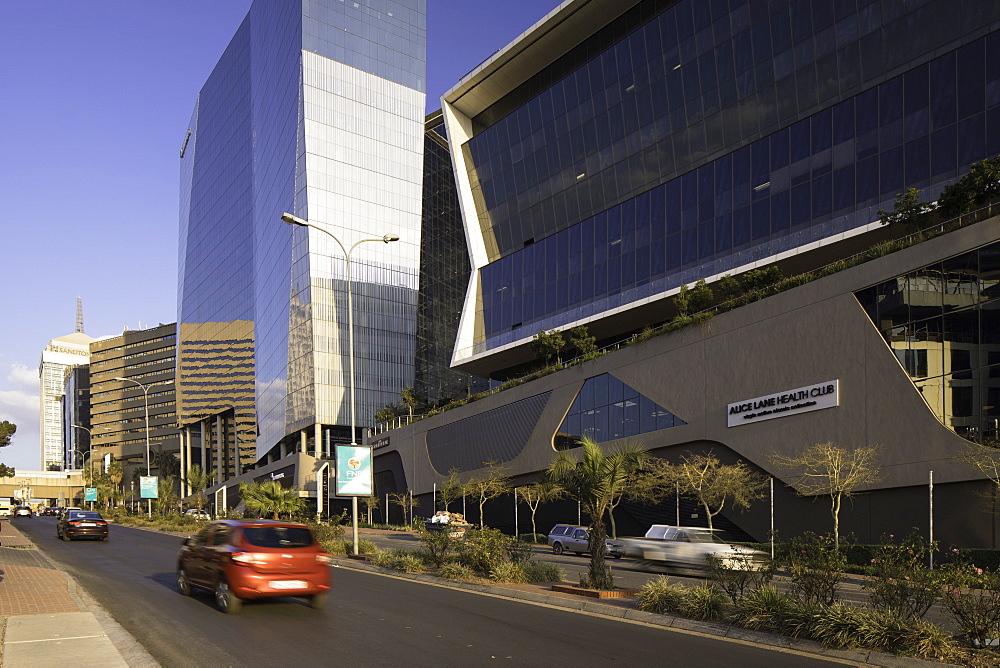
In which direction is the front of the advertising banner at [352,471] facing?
toward the camera

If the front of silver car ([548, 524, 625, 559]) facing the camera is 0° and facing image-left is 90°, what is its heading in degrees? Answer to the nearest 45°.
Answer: approximately 315°

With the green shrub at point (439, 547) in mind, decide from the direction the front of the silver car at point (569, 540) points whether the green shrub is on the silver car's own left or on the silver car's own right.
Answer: on the silver car's own right

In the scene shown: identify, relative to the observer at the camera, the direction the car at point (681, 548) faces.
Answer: facing the viewer and to the right of the viewer

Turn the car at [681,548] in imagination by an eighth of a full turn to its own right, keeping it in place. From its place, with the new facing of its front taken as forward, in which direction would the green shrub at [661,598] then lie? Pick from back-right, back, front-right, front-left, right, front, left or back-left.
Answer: front

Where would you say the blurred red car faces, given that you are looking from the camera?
facing away from the viewer and to the left of the viewer

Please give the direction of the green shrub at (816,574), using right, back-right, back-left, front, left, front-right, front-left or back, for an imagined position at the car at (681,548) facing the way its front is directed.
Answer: front-right

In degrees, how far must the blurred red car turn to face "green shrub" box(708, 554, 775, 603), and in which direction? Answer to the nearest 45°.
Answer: approximately 135° to its right

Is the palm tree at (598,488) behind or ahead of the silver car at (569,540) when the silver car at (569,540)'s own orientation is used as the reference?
ahead
